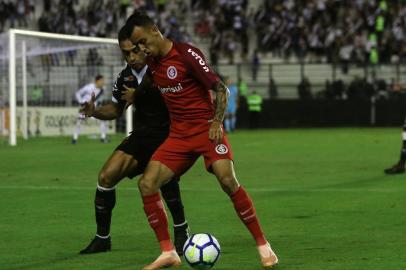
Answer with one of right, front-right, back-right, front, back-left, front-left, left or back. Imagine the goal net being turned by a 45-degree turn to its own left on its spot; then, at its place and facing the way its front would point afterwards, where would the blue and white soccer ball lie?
right

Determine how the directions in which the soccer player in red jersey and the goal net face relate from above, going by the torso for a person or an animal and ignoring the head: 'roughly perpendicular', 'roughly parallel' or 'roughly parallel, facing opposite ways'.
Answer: roughly perpendicular

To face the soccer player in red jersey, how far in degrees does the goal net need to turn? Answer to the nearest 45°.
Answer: approximately 45° to its right

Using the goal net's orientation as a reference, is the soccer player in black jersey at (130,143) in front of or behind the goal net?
in front

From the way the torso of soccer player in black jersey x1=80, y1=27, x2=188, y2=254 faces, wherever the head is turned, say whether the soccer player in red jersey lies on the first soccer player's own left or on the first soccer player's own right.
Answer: on the first soccer player's own left

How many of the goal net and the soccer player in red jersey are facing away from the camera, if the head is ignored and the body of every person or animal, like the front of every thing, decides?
0

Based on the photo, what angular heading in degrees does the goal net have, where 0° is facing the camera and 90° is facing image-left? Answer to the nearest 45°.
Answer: approximately 315°
